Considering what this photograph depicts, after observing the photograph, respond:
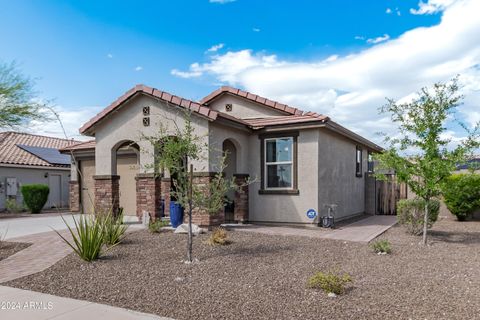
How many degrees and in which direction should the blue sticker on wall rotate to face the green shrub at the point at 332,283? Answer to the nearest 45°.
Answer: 0° — it already faces it

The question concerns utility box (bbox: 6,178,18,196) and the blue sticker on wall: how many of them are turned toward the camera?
2

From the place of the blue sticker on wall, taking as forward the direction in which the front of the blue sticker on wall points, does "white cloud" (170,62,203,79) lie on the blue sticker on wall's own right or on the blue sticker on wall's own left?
on the blue sticker on wall's own right

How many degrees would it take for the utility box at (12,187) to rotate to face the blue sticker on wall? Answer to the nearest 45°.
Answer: approximately 45° to its left

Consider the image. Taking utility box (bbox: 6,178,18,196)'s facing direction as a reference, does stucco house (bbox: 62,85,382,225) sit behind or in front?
in front

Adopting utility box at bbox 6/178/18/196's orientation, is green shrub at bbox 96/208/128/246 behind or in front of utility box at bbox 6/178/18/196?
in front

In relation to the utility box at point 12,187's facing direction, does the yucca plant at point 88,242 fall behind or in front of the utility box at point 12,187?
in front

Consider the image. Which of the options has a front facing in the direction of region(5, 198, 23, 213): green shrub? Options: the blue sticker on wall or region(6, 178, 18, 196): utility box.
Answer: the utility box

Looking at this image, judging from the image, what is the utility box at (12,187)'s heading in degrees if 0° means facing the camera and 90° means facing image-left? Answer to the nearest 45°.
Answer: approximately 0°

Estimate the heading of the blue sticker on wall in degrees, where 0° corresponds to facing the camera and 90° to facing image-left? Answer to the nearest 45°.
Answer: approximately 0°

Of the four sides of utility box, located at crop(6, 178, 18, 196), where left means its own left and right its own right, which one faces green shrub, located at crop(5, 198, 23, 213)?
front

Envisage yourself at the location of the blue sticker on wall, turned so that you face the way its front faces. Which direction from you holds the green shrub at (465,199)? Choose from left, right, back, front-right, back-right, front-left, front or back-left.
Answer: back-left
